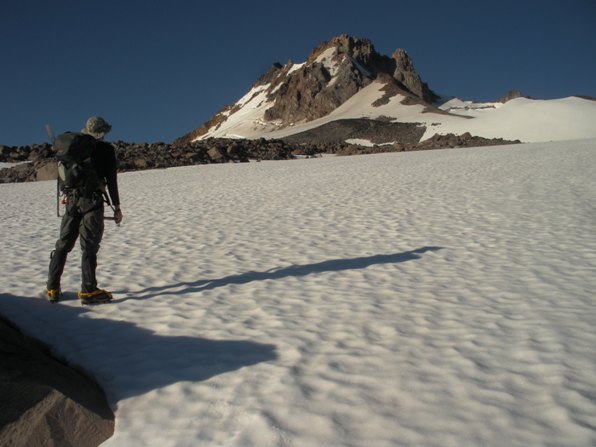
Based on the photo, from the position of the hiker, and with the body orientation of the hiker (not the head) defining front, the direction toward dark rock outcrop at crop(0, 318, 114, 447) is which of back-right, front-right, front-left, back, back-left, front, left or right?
back-right

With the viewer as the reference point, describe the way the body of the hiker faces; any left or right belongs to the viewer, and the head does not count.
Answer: facing away from the viewer and to the right of the viewer

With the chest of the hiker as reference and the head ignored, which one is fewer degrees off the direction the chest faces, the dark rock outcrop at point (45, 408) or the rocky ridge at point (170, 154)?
the rocky ridge

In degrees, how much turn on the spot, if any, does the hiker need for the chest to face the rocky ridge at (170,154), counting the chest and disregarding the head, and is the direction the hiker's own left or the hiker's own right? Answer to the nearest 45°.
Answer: approximately 45° to the hiker's own left
